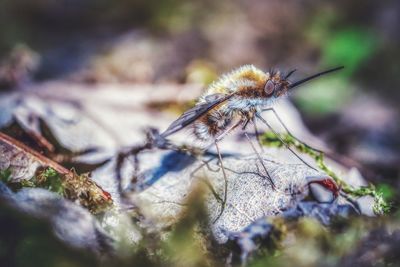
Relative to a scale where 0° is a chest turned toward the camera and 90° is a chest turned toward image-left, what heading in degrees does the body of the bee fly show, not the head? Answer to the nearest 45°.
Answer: approximately 270°
